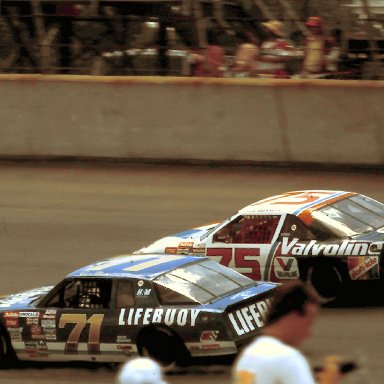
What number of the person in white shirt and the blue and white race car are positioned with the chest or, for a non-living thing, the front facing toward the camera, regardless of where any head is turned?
0

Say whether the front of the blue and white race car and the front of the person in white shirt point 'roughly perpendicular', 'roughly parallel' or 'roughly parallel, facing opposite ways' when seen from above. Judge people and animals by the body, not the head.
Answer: roughly perpendicular

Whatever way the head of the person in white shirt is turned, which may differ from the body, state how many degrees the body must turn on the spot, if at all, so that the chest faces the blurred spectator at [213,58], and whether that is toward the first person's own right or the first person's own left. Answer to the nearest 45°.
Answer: approximately 45° to the first person's own left

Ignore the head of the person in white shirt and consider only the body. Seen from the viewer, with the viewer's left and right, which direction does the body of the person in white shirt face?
facing away from the viewer and to the right of the viewer
